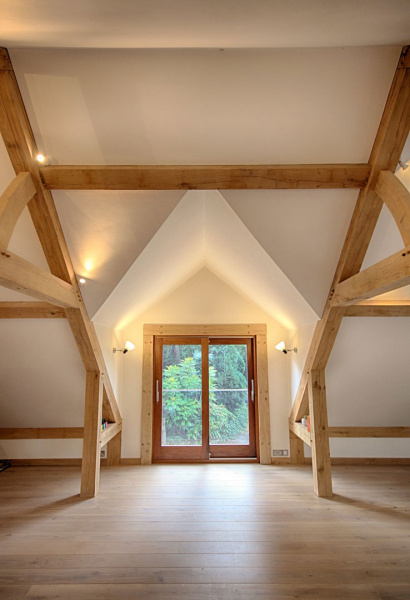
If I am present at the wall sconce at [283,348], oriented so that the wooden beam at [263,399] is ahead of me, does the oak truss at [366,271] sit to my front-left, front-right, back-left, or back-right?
back-left

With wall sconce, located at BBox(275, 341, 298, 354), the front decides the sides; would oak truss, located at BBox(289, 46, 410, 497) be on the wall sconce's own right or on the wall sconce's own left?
on the wall sconce's own left

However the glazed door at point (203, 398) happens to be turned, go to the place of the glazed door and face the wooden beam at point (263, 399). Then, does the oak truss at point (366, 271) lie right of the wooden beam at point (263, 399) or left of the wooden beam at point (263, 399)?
right
